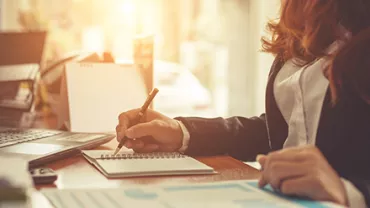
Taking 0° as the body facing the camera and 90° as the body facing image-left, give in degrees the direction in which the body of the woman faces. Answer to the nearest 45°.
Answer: approximately 45°

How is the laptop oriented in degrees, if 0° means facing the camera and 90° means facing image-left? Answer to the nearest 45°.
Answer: approximately 315°
